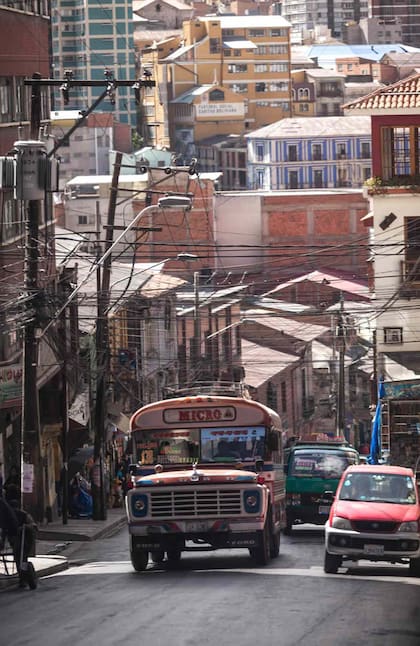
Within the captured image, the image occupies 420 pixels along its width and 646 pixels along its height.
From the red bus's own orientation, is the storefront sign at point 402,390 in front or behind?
behind

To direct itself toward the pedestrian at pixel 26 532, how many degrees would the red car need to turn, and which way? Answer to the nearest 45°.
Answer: approximately 90° to its right

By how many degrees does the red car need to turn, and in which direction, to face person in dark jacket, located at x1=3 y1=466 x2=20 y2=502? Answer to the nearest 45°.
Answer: approximately 135° to its right

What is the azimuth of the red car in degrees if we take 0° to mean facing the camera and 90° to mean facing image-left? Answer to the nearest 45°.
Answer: approximately 0°

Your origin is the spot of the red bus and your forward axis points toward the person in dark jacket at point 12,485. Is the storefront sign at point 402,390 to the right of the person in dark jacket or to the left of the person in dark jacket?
right

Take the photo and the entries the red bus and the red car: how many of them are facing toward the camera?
2

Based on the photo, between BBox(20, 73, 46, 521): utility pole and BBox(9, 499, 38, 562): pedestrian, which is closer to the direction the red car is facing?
the pedestrian

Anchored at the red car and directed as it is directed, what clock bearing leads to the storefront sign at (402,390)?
The storefront sign is roughly at 6 o'clock from the red car.
